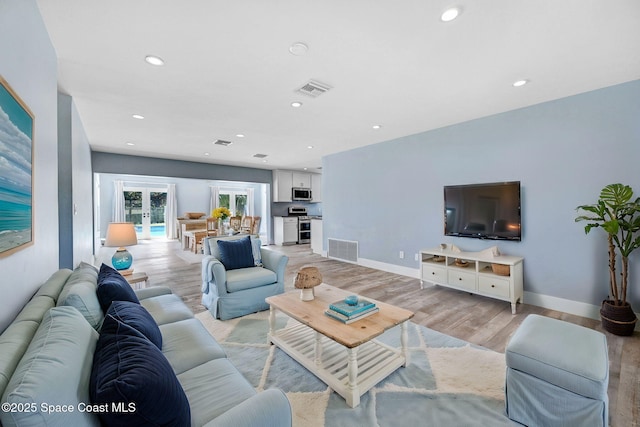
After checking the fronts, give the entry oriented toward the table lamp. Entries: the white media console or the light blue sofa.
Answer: the white media console

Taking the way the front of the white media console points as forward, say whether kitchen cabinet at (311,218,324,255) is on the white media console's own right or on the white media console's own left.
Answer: on the white media console's own right

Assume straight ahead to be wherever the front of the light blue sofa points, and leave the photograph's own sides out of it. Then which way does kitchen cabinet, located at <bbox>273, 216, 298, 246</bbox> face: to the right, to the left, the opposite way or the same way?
to the right

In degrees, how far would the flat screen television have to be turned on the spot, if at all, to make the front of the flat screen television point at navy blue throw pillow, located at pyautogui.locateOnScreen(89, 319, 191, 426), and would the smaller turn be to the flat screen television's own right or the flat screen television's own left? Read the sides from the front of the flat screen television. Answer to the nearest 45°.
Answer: approximately 45° to the flat screen television's own left

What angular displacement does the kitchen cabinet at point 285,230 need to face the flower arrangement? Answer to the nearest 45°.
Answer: approximately 90° to its right

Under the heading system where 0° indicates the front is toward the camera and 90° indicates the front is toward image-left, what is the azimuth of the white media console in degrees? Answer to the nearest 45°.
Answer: approximately 45°

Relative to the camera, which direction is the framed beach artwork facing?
to the viewer's right

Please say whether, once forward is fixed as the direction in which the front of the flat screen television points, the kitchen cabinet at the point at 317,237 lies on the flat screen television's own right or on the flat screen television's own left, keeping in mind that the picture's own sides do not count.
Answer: on the flat screen television's own right

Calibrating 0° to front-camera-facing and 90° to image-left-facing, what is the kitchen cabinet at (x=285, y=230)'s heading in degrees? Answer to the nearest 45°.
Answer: approximately 315°

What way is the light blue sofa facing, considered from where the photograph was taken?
facing to the right of the viewer

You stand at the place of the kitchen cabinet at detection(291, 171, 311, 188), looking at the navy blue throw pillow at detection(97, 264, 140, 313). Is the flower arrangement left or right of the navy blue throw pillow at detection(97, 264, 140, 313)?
right

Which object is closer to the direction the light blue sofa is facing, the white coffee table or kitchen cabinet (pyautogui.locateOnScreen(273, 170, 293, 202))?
the white coffee table
